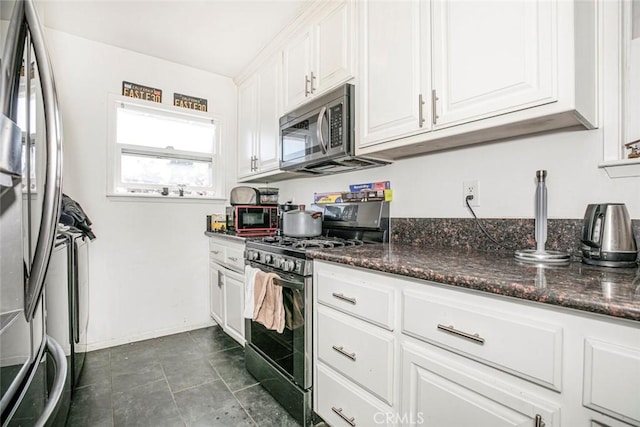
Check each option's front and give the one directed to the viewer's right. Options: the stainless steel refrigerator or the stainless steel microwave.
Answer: the stainless steel refrigerator

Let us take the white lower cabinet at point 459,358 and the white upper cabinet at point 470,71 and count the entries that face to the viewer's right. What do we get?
0

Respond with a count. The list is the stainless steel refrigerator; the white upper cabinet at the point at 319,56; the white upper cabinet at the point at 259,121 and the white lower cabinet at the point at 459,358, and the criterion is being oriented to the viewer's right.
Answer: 1

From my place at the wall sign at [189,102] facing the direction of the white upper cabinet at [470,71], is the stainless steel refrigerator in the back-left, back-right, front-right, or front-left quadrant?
front-right

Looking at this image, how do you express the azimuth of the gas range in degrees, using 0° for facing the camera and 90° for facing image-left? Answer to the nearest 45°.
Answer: approximately 45°

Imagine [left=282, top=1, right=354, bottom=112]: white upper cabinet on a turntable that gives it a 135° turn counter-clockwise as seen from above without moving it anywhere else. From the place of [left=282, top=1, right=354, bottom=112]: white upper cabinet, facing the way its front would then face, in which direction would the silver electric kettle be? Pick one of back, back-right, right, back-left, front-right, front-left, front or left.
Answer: front-right

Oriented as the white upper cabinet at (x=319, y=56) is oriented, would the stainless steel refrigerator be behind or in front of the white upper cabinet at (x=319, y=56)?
in front

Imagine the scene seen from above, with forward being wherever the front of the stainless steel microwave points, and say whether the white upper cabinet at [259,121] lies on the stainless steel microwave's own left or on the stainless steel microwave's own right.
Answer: on the stainless steel microwave's own right

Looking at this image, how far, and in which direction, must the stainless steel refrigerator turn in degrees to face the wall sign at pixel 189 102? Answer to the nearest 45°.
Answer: approximately 45° to its left

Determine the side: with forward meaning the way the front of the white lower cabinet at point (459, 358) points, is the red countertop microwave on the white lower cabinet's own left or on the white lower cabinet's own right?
on the white lower cabinet's own right

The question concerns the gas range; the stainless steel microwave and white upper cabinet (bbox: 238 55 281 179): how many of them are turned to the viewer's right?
0

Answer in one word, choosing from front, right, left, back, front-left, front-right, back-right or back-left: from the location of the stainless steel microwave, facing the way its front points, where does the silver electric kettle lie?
left

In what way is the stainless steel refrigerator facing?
to the viewer's right
